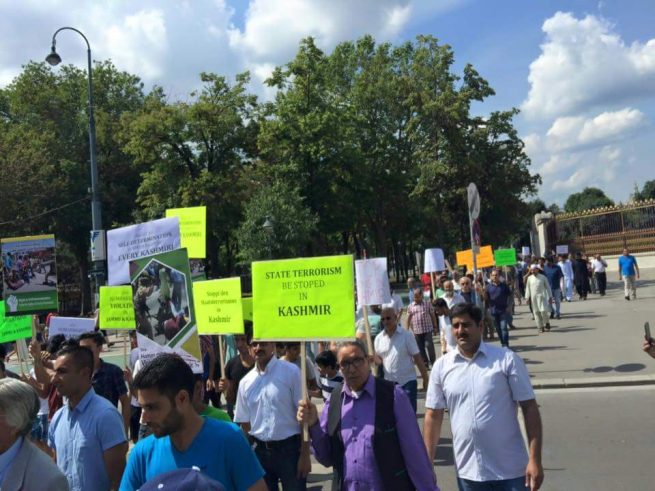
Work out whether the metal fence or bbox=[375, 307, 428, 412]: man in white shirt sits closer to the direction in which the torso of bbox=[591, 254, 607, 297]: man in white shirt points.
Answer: the man in white shirt

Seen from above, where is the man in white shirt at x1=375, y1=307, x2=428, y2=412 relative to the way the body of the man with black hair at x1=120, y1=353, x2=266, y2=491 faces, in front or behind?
behind

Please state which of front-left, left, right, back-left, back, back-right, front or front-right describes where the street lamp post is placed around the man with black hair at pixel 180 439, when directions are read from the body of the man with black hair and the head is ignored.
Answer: back-right

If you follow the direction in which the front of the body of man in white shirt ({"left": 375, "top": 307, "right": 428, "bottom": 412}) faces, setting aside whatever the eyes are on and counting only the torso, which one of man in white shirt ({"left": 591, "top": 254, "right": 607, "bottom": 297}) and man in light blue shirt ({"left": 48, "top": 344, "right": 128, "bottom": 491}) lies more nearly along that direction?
the man in light blue shirt

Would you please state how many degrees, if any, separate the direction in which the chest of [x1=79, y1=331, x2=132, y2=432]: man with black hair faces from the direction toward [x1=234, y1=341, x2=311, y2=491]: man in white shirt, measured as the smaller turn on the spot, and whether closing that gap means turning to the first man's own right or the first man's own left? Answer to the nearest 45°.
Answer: approximately 90° to the first man's own left

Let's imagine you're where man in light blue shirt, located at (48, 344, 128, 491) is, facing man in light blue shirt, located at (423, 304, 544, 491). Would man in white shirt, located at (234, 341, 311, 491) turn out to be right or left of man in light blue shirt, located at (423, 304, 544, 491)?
left
